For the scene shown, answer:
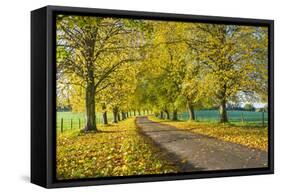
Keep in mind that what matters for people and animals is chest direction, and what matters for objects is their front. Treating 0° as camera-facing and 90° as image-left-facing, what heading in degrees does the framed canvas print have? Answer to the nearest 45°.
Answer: approximately 315°
